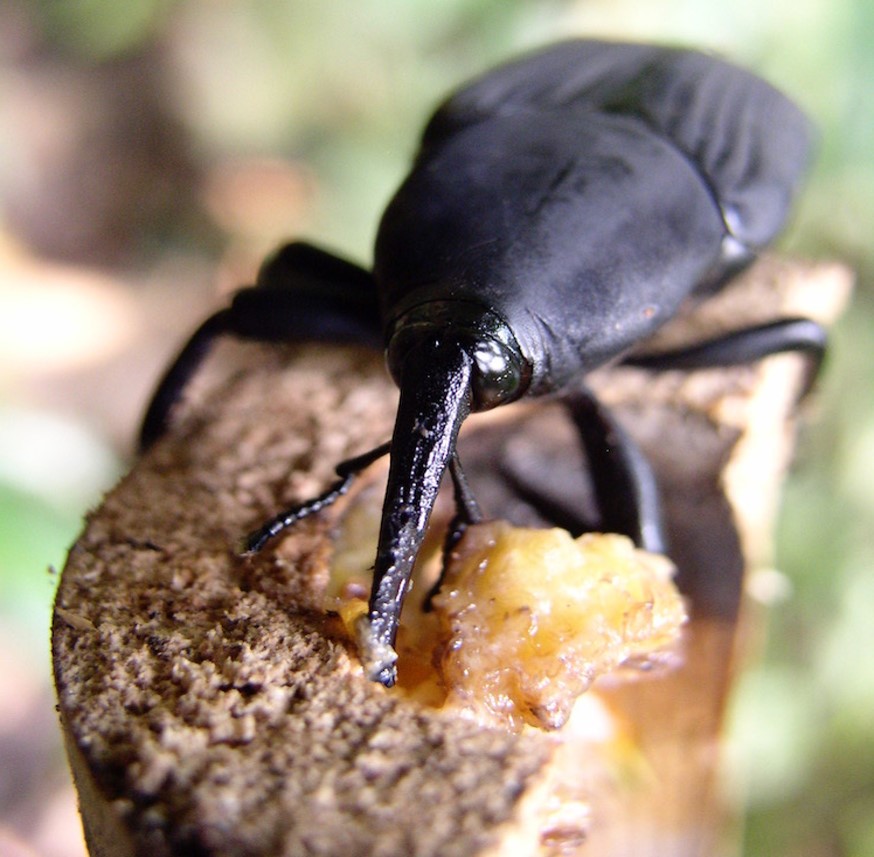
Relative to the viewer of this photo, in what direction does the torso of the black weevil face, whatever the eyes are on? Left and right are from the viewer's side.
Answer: facing the viewer and to the left of the viewer
